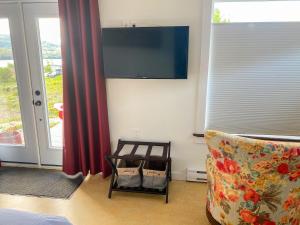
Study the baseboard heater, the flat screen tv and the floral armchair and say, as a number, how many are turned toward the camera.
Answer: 2

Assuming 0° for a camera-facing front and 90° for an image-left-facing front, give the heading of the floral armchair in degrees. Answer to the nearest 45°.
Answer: approximately 225°

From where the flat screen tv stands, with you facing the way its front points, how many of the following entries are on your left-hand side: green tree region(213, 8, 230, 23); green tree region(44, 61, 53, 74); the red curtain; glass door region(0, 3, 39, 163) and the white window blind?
2

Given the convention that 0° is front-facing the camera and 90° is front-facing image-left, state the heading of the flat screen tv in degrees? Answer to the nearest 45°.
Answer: approximately 0°

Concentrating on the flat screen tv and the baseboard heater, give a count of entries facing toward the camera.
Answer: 2

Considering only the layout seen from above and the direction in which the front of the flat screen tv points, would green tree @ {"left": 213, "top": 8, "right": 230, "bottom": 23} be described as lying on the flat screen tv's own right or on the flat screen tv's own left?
on the flat screen tv's own left
